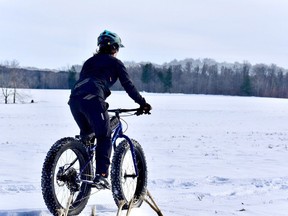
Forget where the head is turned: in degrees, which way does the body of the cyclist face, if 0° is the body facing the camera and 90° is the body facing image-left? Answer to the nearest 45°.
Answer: approximately 225°

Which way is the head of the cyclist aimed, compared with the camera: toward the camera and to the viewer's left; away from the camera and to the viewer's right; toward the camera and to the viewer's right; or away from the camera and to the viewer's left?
away from the camera and to the viewer's right
